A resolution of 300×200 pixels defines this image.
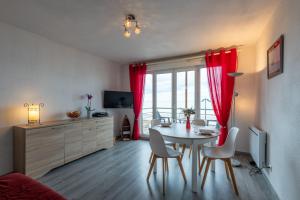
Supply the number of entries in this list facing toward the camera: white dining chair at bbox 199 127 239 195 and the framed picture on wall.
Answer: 0

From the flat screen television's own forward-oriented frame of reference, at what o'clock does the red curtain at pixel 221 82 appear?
The red curtain is roughly at 10 o'clock from the flat screen television.

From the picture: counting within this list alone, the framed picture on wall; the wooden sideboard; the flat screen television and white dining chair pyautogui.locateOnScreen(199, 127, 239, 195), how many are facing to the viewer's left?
2

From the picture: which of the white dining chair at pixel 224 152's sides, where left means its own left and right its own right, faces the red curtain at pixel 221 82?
right

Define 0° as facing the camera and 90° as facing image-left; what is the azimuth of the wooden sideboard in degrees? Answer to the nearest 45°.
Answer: approximately 315°

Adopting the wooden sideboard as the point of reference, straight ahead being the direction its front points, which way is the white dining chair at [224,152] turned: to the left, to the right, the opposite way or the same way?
the opposite way

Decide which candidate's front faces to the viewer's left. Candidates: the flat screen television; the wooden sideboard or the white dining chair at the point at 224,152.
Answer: the white dining chair

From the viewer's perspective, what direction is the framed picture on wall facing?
to the viewer's left

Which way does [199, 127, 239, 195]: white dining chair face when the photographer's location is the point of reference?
facing to the left of the viewer
